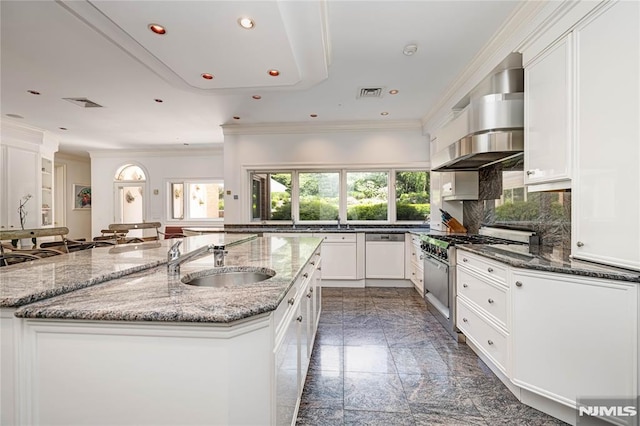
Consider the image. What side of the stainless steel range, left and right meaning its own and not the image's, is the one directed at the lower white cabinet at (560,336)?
left

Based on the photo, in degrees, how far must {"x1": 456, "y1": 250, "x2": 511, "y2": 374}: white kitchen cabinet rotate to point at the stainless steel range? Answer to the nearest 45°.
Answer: approximately 90° to its right

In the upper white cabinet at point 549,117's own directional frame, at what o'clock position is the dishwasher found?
The dishwasher is roughly at 3 o'clock from the upper white cabinet.

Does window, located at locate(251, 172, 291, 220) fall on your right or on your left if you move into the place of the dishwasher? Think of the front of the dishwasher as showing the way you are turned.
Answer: on your right

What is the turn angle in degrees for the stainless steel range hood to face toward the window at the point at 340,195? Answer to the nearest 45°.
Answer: approximately 90° to its right

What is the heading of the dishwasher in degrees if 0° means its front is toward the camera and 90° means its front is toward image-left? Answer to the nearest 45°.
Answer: approximately 0°

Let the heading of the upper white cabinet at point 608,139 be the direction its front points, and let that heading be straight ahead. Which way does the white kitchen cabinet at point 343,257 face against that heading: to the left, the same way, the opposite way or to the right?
to the left

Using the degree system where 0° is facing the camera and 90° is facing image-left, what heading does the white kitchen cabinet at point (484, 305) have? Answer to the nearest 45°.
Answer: approximately 45°

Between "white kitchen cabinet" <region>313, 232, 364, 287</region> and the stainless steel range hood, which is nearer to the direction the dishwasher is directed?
the stainless steel range hood

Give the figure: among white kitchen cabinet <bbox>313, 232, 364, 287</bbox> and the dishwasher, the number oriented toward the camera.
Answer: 2

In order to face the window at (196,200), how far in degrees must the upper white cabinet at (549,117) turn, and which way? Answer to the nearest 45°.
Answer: approximately 45° to its right
